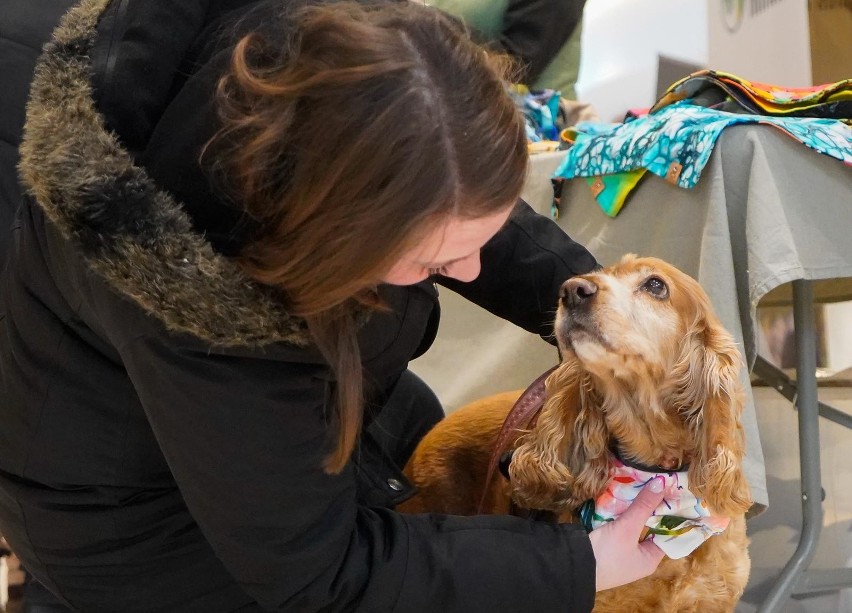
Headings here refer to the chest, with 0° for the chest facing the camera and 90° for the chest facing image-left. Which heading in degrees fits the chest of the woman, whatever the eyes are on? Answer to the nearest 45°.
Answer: approximately 270°

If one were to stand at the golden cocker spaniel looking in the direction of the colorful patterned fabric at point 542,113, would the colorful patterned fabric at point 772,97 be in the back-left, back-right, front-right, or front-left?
front-right

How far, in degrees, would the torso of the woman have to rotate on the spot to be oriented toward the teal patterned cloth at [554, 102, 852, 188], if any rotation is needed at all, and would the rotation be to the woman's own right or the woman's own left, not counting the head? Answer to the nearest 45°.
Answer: approximately 45° to the woman's own left

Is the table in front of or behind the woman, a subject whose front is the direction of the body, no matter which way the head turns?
in front

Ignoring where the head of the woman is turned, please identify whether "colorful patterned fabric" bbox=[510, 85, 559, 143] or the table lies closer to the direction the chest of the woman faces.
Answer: the table

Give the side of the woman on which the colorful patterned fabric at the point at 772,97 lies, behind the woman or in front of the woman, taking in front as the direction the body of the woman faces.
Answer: in front

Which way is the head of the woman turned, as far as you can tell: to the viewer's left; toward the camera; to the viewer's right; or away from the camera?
to the viewer's right
